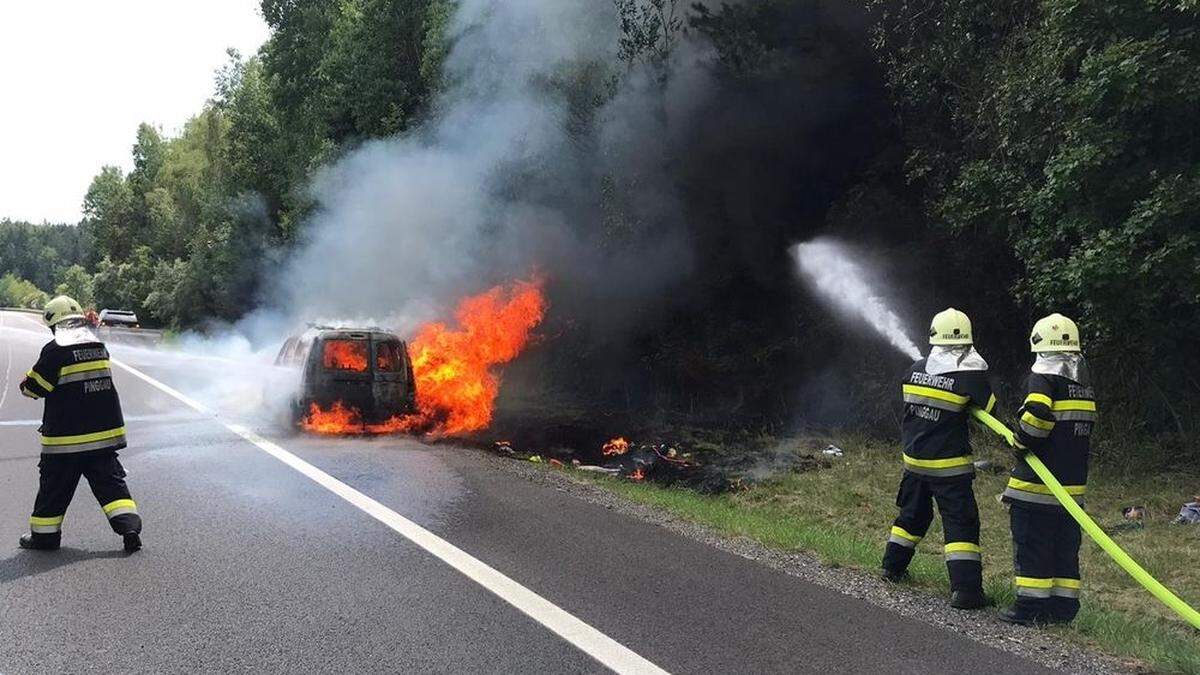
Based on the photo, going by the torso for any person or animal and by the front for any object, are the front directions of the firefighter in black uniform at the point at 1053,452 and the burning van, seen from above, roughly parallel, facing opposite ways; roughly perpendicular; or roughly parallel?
roughly parallel

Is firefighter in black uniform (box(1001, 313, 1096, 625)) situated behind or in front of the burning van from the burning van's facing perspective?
behind

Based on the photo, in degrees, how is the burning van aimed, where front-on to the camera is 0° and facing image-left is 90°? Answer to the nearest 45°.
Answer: approximately 180°

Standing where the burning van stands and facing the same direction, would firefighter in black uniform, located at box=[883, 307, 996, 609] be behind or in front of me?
behind

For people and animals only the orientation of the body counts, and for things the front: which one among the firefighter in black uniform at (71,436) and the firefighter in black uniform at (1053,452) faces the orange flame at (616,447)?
the firefighter in black uniform at (1053,452)

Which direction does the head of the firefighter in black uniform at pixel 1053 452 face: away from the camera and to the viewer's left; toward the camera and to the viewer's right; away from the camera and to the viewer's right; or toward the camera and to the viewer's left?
away from the camera and to the viewer's left

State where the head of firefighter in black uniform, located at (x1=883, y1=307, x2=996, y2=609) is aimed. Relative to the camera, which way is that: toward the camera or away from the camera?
away from the camera

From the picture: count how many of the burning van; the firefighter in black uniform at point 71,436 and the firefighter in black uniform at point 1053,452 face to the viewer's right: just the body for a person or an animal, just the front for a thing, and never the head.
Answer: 0

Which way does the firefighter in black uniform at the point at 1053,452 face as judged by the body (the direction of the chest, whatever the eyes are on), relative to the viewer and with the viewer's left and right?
facing away from the viewer and to the left of the viewer

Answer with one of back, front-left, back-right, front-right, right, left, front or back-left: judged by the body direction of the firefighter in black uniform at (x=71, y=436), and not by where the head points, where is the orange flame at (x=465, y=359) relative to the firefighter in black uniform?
right
